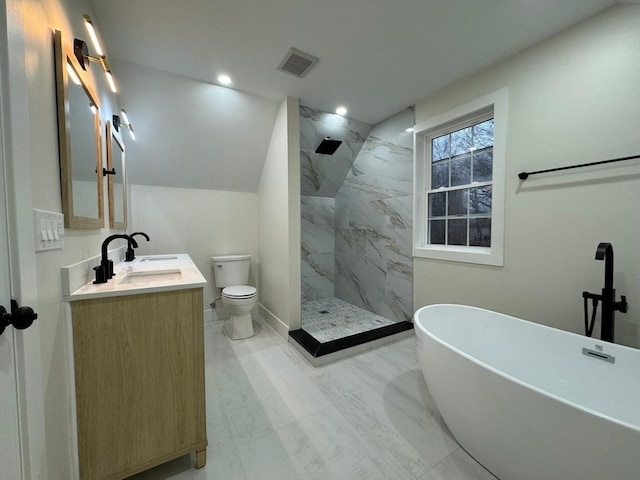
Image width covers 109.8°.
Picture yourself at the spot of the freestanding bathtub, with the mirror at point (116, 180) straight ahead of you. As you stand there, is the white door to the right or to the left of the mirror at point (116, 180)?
left

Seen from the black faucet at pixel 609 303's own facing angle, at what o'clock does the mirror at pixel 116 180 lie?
The mirror is roughly at 12 o'clock from the black faucet.

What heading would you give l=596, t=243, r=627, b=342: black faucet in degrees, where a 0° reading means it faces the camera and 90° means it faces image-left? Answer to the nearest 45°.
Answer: approximately 45°

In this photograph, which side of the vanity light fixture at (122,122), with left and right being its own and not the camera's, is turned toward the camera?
right

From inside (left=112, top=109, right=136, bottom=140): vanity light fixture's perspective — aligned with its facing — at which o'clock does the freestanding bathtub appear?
The freestanding bathtub is roughly at 2 o'clock from the vanity light fixture.

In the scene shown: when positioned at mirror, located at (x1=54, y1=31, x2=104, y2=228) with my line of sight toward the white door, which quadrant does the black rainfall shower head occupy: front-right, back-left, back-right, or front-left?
back-left

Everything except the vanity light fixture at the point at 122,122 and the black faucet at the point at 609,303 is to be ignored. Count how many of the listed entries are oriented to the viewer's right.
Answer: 1
